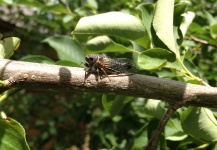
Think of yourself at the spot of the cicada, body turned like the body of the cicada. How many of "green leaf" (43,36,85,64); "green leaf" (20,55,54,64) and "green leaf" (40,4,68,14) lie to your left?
0

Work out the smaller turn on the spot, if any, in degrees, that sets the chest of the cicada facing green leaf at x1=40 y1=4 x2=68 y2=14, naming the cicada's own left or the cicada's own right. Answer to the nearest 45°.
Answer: approximately 90° to the cicada's own right

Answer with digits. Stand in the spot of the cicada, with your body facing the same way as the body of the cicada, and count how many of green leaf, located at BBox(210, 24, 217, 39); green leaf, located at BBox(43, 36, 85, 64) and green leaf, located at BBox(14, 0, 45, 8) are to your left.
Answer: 0

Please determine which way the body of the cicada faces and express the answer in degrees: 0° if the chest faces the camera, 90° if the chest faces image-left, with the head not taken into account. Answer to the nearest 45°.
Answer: approximately 90°

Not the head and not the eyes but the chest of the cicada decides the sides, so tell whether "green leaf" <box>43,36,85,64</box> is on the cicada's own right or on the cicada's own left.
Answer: on the cicada's own right
